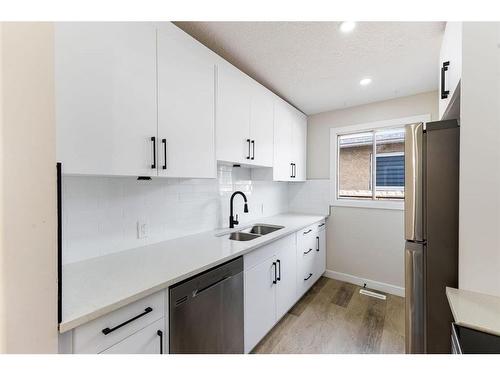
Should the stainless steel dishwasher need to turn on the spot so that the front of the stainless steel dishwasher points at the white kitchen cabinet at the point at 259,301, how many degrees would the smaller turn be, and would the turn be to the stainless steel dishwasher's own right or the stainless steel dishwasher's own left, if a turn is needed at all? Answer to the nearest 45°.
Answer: approximately 90° to the stainless steel dishwasher's own left

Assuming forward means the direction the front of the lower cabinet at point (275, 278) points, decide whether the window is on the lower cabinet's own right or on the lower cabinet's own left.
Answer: on the lower cabinet's own left

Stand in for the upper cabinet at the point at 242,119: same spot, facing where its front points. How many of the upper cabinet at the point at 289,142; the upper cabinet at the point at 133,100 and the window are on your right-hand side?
1

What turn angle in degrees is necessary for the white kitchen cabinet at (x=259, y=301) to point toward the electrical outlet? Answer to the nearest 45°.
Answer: approximately 135° to its right

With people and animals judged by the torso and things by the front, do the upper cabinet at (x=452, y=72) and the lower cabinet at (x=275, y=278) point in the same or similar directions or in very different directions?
very different directions

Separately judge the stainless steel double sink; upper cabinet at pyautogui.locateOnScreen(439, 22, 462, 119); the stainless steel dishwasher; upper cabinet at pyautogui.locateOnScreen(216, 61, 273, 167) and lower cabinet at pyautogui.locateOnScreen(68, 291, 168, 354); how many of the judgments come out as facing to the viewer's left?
1

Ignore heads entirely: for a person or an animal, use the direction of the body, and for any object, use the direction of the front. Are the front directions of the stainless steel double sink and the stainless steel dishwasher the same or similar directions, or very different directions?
same or similar directions

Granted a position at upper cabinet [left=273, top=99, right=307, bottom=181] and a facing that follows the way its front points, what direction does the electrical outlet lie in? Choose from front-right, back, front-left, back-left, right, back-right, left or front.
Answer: right

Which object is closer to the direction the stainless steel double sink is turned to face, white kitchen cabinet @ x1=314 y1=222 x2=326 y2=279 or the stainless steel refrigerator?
the stainless steel refrigerator

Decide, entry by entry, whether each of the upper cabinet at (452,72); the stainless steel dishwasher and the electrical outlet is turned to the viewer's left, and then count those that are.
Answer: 1

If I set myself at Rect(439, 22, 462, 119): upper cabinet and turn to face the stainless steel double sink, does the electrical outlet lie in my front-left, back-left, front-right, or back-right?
front-left

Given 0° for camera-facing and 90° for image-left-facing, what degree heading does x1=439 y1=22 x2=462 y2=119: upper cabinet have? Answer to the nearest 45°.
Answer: approximately 90°

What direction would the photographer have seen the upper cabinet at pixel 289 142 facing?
facing the viewer and to the right of the viewer

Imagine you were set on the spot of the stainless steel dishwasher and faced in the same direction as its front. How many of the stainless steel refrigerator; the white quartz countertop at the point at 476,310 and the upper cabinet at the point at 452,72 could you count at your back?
0
